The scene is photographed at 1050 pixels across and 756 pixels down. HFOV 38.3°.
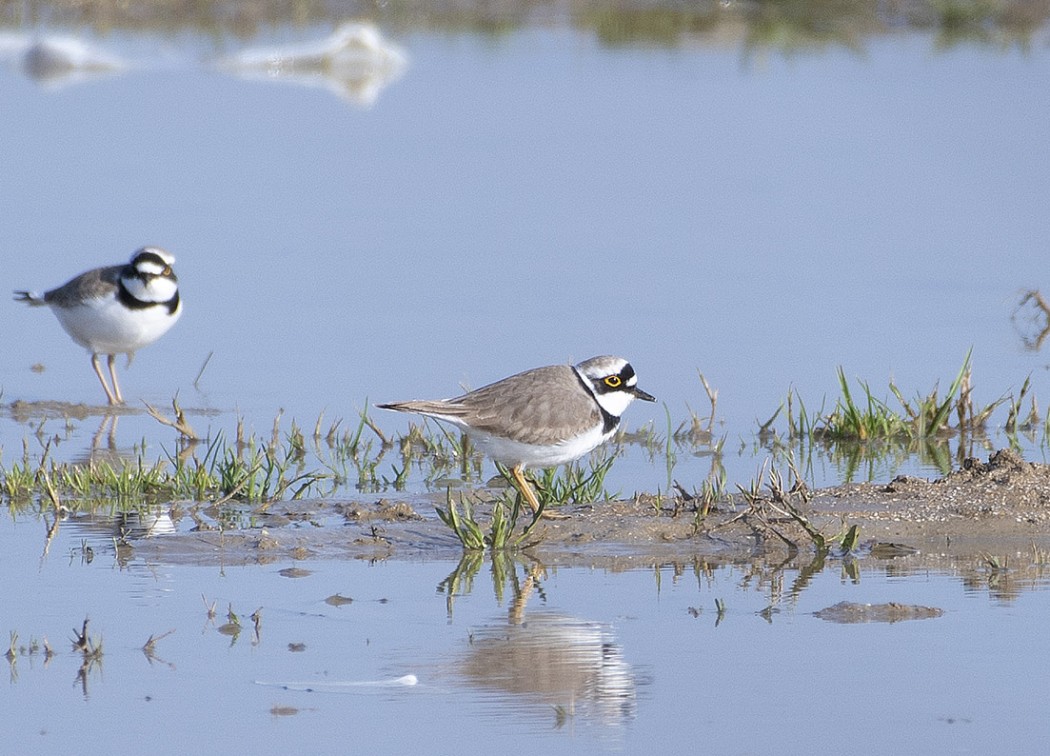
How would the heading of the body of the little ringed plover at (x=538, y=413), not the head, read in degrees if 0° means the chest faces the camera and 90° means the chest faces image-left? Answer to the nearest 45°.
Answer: approximately 270°

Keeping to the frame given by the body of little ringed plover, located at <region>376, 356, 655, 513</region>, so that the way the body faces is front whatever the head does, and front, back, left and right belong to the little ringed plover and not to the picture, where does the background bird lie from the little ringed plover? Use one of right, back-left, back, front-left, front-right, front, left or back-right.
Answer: back-left

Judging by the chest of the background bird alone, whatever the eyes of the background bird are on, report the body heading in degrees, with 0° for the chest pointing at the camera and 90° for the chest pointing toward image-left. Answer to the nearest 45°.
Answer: approximately 315°

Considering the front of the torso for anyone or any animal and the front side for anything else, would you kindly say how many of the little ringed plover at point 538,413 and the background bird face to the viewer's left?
0

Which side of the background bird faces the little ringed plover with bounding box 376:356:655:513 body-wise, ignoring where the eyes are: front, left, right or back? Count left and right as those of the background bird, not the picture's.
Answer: front
